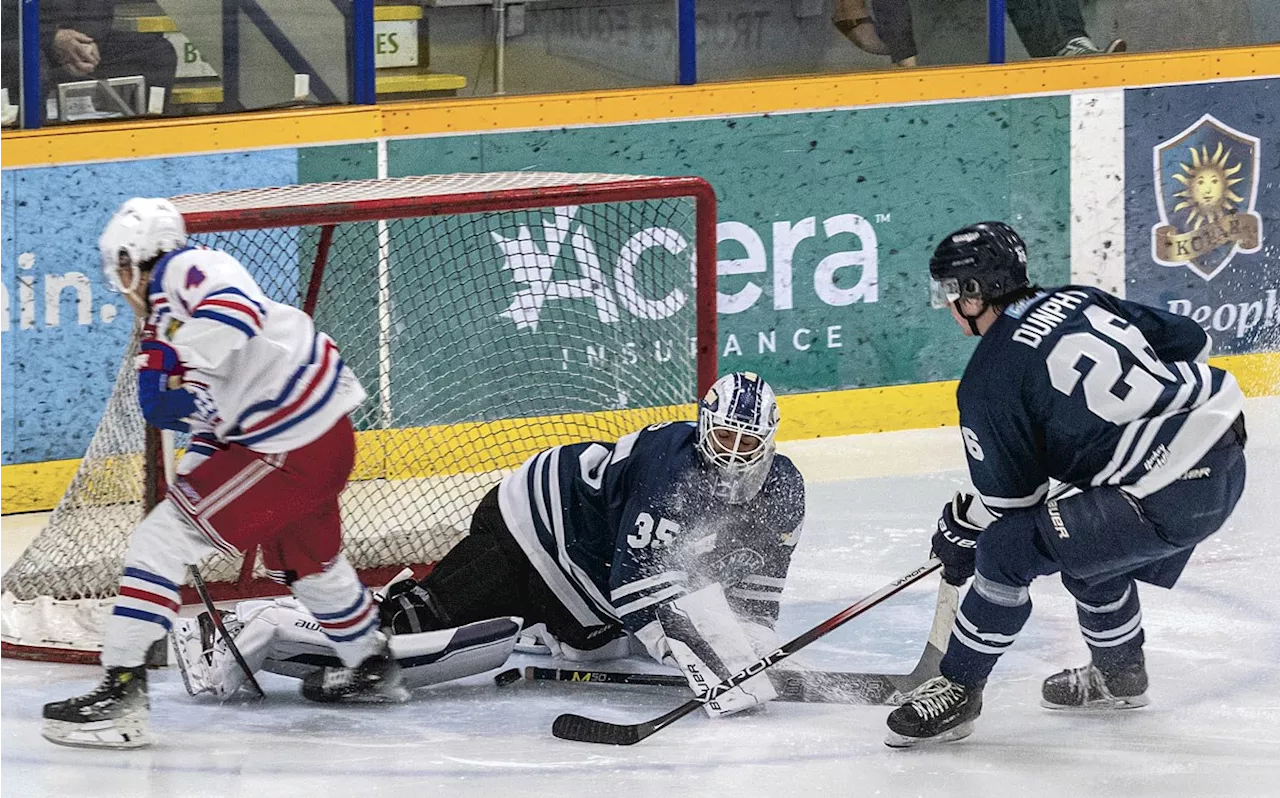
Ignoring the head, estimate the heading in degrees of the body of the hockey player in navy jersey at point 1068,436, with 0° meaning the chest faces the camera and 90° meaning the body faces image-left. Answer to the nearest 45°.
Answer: approximately 90°

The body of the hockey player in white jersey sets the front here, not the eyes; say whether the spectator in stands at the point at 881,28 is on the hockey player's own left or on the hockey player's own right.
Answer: on the hockey player's own right

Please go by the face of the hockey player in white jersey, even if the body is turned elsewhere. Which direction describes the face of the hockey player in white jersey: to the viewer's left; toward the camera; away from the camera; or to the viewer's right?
to the viewer's left

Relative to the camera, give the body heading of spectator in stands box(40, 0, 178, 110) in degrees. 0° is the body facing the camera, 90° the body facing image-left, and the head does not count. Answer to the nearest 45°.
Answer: approximately 315°

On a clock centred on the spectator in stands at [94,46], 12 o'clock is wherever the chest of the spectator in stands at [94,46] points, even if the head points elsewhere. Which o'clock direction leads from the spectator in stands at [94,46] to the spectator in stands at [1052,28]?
the spectator in stands at [1052,28] is roughly at 10 o'clock from the spectator in stands at [94,46].

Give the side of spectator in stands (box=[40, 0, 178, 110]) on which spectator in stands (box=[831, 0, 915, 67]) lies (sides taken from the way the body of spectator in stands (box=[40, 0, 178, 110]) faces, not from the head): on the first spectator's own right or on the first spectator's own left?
on the first spectator's own left

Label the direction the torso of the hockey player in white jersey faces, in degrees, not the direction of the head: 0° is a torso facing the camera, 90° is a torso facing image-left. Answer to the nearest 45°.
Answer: approximately 90°

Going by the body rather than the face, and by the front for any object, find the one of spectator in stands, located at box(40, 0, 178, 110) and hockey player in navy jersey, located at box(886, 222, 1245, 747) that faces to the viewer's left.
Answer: the hockey player in navy jersey

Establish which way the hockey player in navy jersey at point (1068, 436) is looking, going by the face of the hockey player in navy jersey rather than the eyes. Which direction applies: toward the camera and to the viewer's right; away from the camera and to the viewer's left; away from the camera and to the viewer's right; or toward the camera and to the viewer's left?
away from the camera and to the viewer's left
